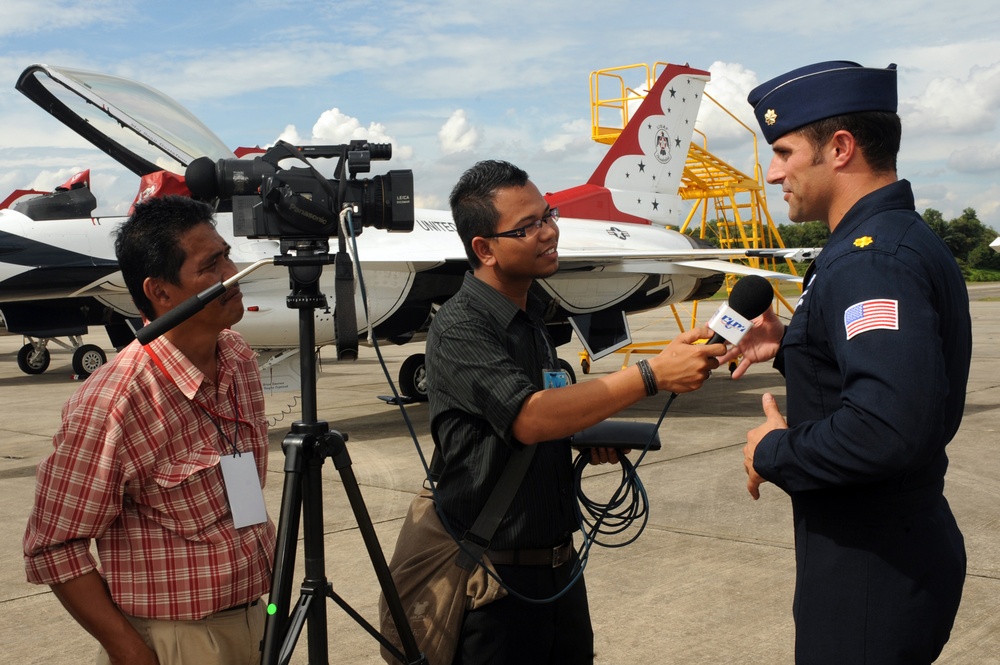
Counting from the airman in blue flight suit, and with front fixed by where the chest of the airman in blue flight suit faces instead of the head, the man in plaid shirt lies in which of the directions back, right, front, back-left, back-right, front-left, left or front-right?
front

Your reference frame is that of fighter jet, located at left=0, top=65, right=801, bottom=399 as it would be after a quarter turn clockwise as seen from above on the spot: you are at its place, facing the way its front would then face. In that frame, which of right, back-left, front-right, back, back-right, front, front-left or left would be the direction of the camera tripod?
back

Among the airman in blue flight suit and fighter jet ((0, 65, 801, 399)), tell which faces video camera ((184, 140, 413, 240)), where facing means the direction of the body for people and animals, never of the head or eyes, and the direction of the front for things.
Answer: the airman in blue flight suit

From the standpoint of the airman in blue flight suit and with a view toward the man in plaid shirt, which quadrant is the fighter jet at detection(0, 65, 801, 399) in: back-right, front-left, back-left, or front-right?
front-right

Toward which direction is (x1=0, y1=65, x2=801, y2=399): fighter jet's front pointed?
to the viewer's left

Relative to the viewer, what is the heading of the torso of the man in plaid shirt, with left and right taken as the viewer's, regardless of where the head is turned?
facing the viewer and to the right of the viewer

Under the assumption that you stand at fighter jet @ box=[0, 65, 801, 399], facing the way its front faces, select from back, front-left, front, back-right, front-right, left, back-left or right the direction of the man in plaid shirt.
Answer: left

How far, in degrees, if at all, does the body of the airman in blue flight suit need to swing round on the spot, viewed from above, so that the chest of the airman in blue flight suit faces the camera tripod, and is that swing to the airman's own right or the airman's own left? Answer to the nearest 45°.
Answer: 0° — they already face it

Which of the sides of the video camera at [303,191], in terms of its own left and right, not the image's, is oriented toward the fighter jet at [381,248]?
left

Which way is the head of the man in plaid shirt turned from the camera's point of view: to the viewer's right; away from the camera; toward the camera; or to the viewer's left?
to the viewer's right

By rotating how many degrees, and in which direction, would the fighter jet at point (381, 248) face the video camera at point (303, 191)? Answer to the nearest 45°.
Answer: approximately 90° to its left

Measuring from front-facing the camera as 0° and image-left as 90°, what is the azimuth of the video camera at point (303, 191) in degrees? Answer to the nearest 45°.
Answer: approximately 270°

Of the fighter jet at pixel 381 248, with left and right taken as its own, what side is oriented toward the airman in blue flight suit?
left

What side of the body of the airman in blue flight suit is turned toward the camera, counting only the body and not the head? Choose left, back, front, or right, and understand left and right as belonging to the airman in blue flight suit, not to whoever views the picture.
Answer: left

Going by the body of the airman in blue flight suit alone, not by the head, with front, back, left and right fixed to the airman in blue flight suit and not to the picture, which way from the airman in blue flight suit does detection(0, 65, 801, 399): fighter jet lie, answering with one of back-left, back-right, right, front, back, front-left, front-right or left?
front-right
